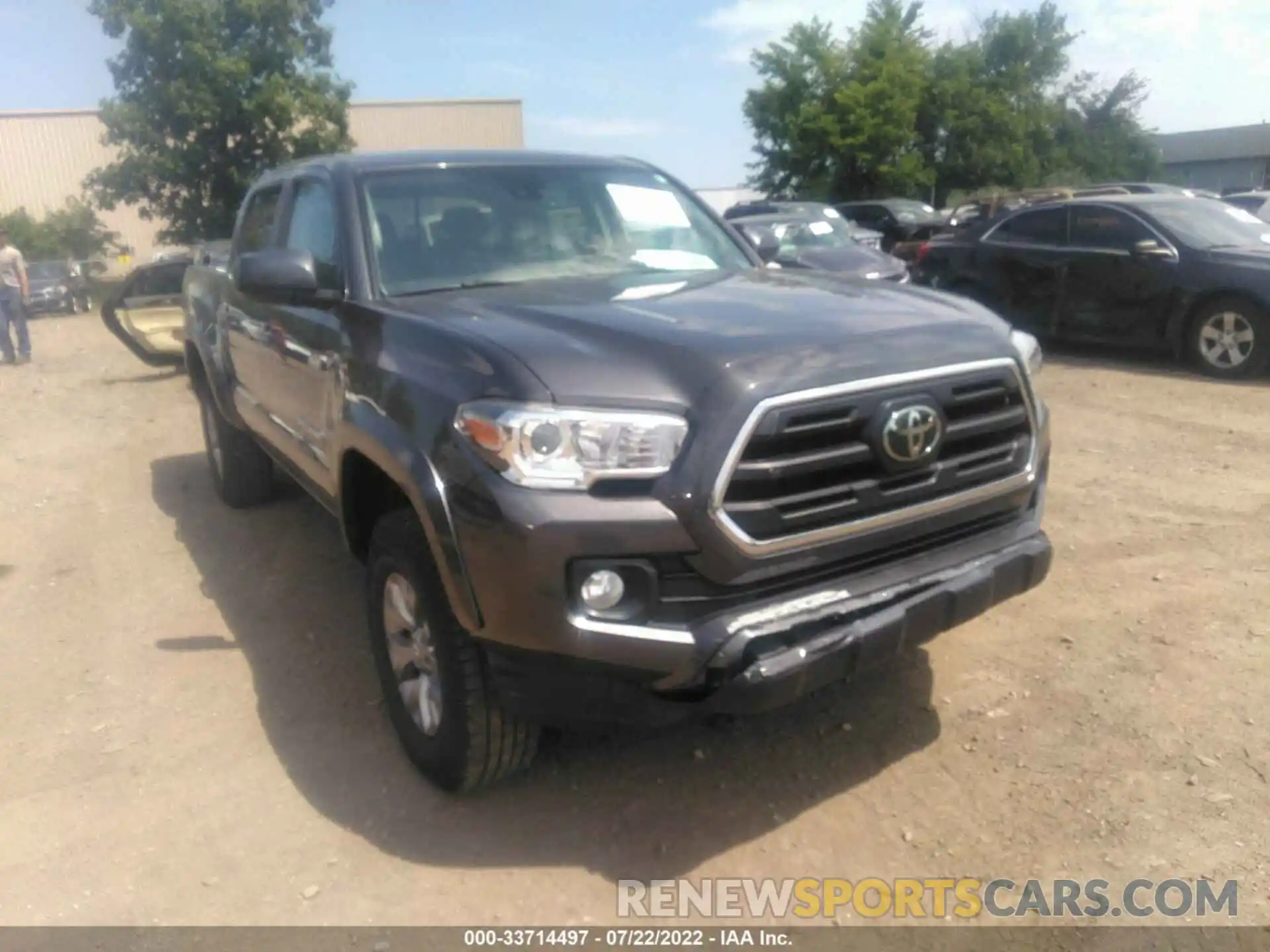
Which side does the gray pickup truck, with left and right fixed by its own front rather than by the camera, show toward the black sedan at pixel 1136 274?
left

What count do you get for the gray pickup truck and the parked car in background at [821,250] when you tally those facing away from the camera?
0

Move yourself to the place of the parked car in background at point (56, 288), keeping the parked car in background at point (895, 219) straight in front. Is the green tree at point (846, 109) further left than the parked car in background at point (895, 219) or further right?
left

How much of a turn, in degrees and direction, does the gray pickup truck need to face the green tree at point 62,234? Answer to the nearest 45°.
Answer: approximately 180°

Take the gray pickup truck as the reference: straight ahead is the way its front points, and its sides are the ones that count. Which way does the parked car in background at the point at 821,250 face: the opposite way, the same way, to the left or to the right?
the same way

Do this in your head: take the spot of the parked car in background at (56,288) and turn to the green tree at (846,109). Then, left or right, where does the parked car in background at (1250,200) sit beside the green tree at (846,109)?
right

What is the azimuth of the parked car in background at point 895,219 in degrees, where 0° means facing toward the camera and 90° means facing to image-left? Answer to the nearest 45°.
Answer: approximately 315°

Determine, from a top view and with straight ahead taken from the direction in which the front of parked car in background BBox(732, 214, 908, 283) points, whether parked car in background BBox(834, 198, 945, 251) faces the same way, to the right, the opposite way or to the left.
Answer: the same way

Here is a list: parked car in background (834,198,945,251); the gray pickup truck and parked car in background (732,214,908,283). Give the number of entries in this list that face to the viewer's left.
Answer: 0

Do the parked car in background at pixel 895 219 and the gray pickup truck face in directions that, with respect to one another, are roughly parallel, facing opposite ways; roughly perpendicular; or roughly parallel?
roughly parallel

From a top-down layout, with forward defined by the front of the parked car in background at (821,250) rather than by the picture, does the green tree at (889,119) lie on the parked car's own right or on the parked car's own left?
on the parked car's own left

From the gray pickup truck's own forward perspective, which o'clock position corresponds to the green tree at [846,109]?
The green tree is roughly at 8 o'clock from the gray pickup truck.

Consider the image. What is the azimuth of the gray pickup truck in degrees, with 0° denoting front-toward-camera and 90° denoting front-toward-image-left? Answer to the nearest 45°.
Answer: approximately 315°

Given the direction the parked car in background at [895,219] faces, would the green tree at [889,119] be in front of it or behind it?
behind

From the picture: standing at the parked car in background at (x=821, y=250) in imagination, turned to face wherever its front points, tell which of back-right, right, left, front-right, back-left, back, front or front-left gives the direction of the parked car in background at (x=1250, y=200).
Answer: left

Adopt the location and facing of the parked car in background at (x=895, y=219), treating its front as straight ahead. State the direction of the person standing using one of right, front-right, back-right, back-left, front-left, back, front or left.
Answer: right

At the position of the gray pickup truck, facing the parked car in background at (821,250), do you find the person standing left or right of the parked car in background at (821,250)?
left

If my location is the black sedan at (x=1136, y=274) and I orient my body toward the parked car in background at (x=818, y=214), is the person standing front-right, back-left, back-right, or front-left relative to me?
front-left
